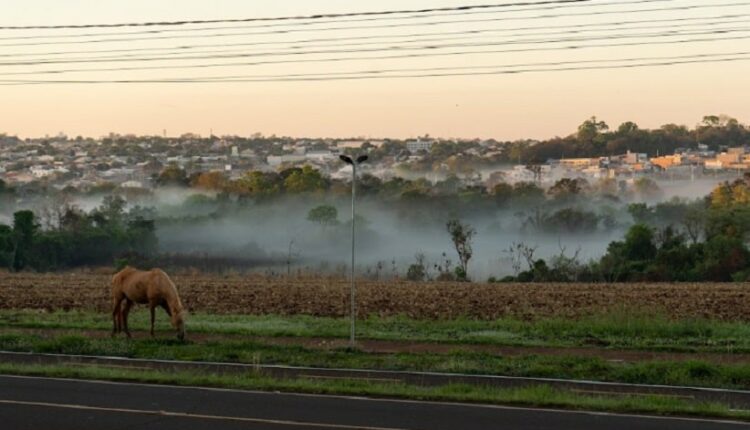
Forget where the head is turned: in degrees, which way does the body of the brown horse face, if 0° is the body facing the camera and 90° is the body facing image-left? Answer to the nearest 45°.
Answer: approximately 270°
